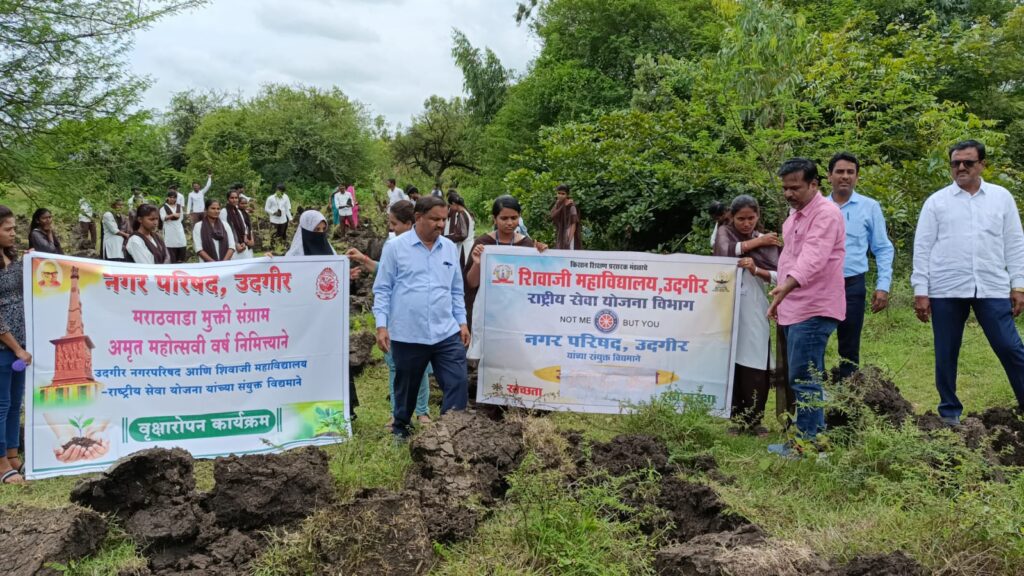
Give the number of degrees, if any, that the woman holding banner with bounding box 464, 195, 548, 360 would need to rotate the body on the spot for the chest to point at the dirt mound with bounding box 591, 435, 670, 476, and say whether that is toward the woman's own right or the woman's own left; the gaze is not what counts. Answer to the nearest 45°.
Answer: approximately 45° to the woman's own left

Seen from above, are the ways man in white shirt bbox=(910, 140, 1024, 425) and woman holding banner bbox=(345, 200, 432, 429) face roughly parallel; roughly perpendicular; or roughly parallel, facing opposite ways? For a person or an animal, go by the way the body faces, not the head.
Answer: roughly parallel

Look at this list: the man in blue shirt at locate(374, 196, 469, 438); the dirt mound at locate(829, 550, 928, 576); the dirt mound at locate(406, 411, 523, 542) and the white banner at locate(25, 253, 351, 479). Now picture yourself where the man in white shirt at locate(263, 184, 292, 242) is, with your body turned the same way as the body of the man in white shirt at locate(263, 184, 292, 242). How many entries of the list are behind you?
0

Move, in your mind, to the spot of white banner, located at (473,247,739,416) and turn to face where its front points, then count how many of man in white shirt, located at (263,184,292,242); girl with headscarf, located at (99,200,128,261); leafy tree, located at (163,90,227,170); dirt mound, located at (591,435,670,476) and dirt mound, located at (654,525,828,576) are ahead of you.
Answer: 2

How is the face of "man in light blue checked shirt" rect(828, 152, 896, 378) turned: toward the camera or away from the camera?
toward the camera

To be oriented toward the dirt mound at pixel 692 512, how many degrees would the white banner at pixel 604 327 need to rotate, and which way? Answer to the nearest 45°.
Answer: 0° — it already faces it

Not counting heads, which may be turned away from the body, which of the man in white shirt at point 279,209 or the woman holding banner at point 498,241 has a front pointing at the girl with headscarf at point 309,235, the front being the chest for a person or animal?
the man in white shirt

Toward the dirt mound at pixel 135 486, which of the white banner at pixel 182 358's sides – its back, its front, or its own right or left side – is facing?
front

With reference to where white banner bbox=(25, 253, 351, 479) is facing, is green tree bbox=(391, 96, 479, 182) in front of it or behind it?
behind

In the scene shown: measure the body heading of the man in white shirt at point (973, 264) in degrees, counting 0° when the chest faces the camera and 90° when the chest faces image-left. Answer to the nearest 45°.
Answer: approximately 0°

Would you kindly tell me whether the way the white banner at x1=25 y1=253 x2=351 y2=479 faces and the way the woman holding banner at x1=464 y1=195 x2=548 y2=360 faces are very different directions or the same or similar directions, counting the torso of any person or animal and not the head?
same or similar directions

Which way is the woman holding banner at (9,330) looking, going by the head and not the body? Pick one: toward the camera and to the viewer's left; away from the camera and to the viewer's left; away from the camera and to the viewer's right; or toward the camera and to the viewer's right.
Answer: toward the camera and to the viewer's right

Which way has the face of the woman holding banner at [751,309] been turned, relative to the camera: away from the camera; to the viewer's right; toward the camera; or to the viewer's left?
toward the camera

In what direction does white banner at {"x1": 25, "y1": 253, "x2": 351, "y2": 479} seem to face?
toward the camera

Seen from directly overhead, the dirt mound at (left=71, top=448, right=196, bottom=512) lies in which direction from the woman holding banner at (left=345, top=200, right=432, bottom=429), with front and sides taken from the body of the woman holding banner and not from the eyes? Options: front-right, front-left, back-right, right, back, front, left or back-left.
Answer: front

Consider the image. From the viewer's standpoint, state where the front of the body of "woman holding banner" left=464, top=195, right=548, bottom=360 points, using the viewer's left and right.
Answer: facing the viewer

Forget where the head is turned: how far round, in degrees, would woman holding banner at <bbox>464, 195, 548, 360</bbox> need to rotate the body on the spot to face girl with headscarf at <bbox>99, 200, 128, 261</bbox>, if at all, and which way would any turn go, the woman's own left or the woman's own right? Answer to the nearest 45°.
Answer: approximately 135° to the woman's own right
